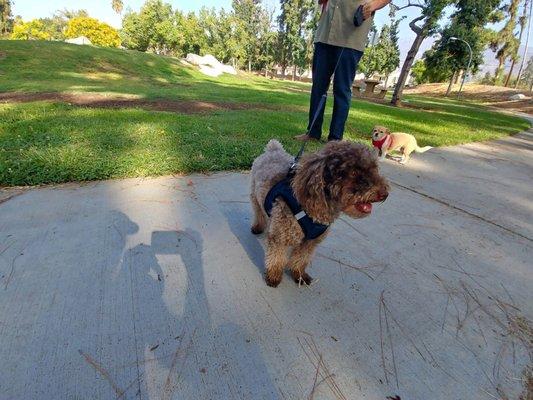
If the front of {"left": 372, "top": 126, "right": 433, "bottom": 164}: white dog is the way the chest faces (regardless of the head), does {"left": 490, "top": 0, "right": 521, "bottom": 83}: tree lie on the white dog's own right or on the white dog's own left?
on the white dog's own right

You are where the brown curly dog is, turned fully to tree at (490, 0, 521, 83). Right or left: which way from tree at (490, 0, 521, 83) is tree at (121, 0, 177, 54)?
left

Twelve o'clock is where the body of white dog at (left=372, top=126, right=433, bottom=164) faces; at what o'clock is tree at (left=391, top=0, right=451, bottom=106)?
The tree is roughly at 3 o'clock from the white dog.

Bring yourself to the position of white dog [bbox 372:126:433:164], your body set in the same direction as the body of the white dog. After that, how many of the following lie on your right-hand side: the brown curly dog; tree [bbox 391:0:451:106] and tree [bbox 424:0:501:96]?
2

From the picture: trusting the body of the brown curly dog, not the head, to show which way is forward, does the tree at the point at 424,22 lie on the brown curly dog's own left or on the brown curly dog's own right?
on the brown curly dog's own left

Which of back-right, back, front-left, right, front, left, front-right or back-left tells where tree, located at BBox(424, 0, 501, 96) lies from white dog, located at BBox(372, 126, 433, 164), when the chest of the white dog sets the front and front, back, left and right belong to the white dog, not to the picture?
right

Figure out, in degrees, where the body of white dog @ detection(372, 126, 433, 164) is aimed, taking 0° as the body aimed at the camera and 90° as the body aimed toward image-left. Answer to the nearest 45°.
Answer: approximately 90°

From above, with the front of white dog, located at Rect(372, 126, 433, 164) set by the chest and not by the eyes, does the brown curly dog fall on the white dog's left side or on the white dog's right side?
on the white dog's left side

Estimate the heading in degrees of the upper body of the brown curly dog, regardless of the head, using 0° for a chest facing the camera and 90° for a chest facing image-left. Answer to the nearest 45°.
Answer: approximately 315°

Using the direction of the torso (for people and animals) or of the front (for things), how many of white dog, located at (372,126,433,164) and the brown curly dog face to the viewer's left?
1
